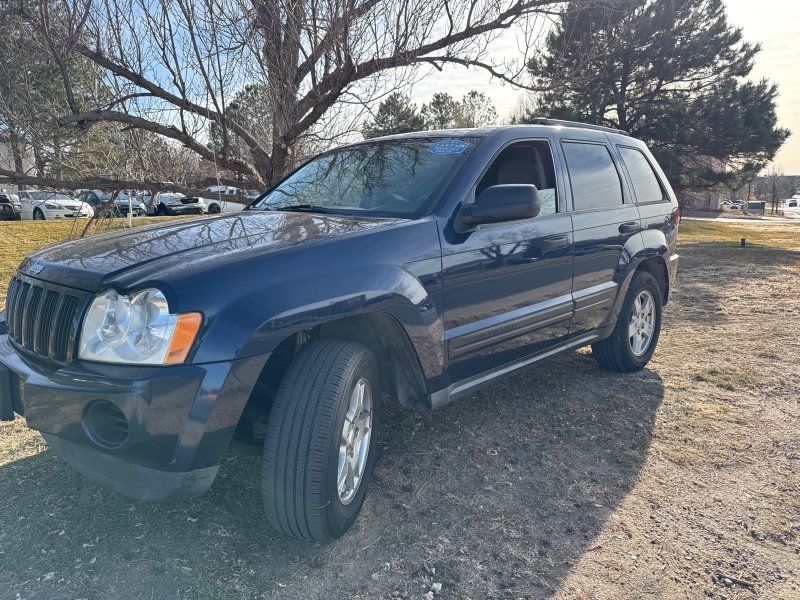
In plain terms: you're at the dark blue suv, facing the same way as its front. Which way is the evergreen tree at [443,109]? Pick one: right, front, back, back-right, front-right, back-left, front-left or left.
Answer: back-right

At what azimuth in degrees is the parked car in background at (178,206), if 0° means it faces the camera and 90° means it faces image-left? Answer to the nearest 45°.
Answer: approximately 315°

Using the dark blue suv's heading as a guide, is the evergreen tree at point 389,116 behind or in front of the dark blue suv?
behind

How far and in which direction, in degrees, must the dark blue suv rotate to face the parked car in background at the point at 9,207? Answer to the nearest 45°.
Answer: approximately 90° to its right

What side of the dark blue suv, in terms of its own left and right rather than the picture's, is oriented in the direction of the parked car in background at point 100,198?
right
